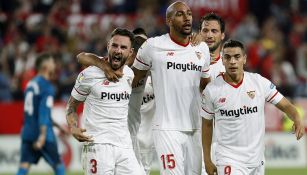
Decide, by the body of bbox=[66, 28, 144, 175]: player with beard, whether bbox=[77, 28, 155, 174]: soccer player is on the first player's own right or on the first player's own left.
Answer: on the first player's own left

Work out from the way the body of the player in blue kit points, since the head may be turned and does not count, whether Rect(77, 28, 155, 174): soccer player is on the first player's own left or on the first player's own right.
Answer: on the first player's own right

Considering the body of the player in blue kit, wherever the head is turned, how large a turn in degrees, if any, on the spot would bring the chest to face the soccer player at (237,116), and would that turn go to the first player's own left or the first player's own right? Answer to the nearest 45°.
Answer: approximately 90° to the first player's own right

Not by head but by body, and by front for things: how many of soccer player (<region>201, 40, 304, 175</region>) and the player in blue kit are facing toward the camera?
1

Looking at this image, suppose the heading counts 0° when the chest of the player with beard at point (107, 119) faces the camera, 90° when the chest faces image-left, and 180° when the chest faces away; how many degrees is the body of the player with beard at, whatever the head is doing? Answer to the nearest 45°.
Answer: approximately 315°

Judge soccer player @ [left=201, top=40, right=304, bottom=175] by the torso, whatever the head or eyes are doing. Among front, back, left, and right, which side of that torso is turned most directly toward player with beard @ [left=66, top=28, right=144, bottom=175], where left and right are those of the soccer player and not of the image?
right
